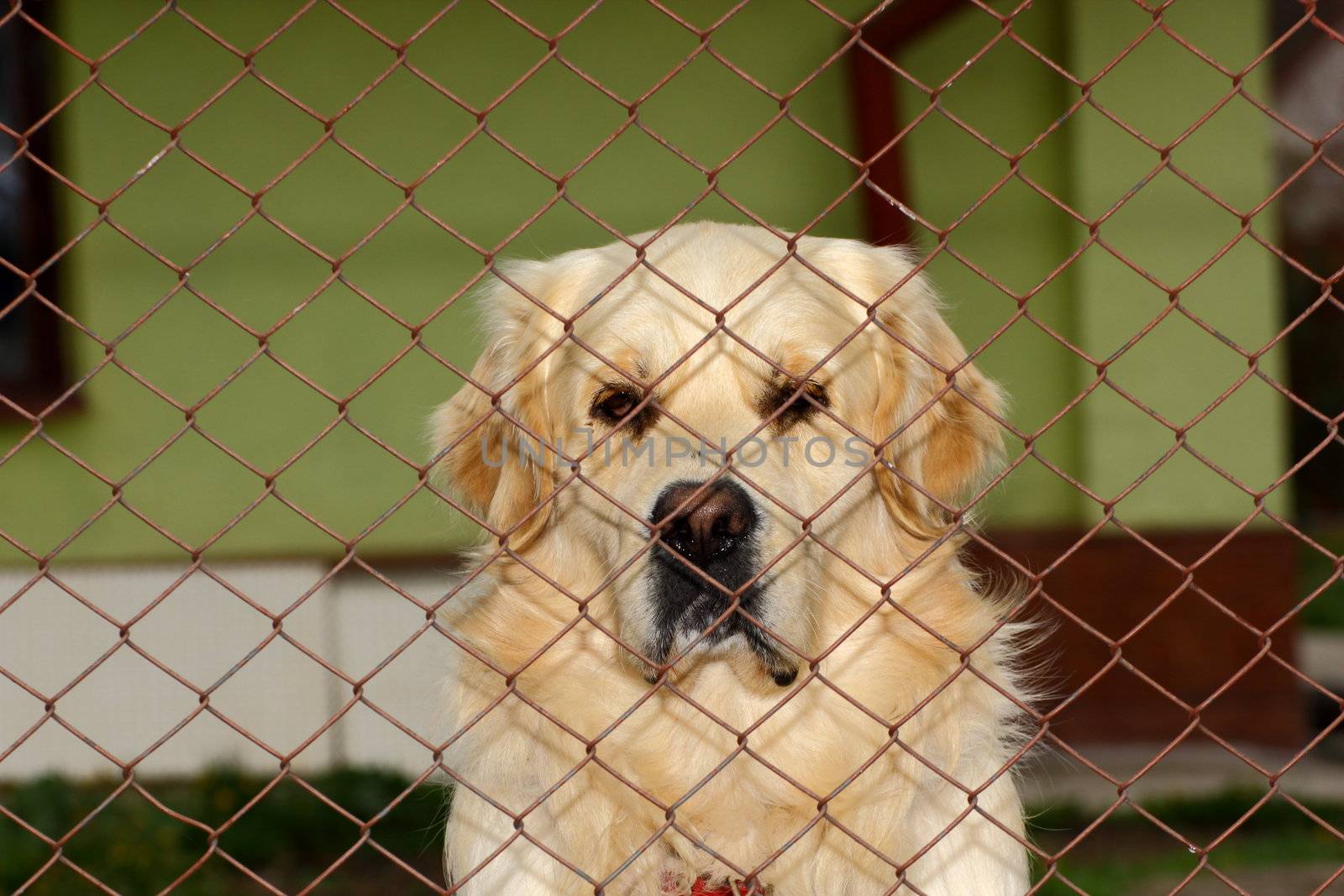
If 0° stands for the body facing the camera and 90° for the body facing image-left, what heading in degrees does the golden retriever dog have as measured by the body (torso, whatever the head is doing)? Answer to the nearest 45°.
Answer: approximately 0°
